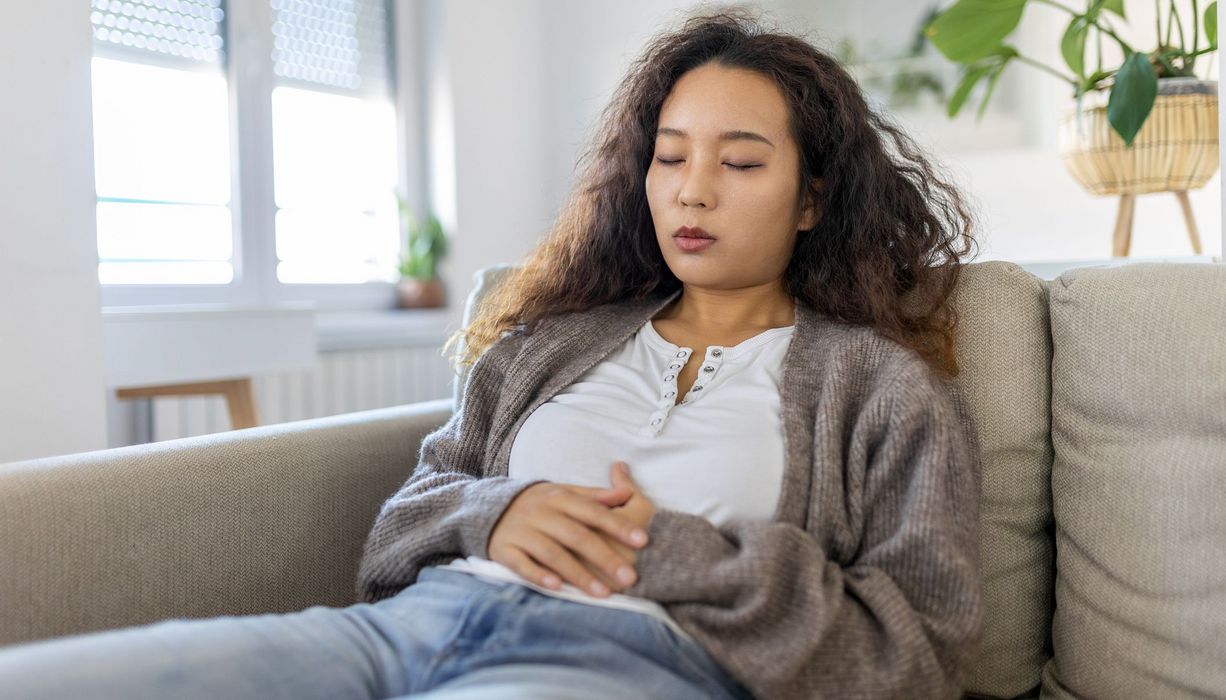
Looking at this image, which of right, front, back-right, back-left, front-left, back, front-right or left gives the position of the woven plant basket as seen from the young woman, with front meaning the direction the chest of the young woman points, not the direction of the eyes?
back

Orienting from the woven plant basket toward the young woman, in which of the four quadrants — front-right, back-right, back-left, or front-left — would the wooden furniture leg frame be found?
front-right

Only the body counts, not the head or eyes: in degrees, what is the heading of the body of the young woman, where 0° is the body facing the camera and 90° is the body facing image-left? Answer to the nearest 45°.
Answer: approximately 45°

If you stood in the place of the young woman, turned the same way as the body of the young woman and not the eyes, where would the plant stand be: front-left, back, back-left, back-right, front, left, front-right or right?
back

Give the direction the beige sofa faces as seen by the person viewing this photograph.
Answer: facing the viewer and to the left of the viewer

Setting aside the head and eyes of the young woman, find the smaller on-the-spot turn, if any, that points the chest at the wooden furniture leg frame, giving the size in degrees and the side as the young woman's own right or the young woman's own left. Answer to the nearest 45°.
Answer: approximately 90° to the young woman's own right

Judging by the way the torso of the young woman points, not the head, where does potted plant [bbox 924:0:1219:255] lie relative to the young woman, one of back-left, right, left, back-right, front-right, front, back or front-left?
back

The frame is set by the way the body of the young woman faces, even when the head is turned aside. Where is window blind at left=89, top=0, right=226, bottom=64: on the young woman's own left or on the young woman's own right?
on the young woman's own right

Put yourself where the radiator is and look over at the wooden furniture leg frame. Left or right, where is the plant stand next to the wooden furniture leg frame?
left

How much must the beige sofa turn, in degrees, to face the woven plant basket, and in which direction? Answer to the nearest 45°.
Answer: approximately 180°
